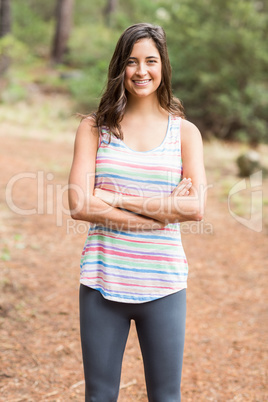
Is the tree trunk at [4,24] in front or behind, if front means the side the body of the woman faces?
behind

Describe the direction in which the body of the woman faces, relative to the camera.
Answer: toward the camera

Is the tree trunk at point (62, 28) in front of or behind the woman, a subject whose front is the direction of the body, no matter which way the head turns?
behind
